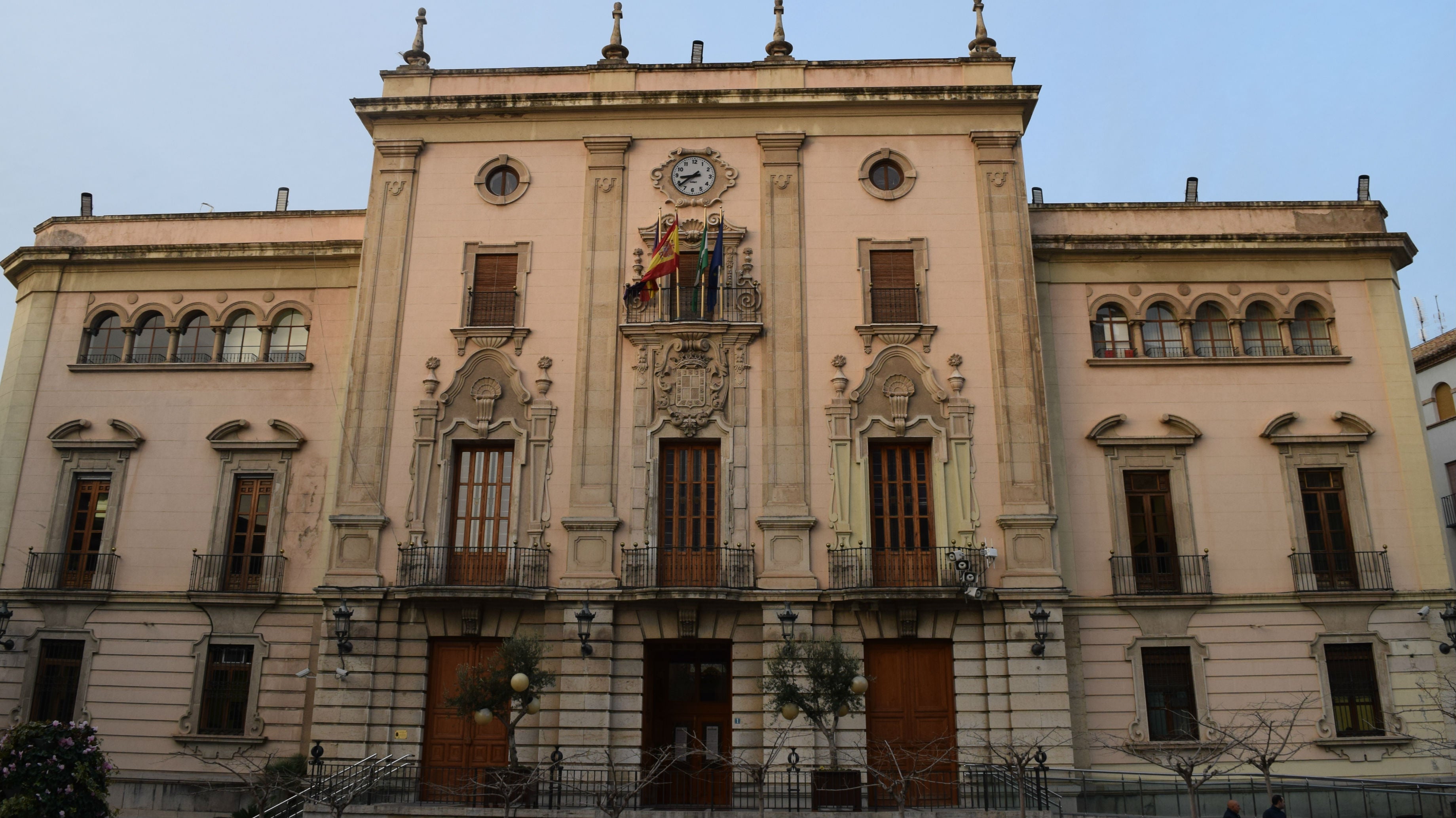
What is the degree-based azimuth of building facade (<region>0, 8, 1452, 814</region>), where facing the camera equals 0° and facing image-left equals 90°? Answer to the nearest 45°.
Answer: approximately 0°

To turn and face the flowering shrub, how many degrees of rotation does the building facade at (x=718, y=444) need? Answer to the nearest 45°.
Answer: approximately 45° to its right
